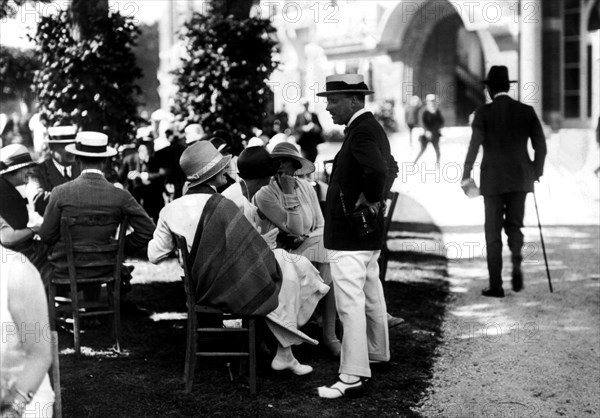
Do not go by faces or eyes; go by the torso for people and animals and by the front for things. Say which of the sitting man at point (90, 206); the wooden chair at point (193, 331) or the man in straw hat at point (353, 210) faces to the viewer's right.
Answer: the wooden chair

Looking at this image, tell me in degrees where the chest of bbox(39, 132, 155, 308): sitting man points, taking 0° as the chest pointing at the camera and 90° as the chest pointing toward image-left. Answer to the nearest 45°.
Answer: approximately 180°

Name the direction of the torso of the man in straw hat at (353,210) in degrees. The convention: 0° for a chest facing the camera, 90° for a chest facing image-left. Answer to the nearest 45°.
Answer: approximately 90°

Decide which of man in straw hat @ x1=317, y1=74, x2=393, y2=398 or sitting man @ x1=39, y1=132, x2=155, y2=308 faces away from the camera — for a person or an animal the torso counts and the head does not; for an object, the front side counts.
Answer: the sitting man

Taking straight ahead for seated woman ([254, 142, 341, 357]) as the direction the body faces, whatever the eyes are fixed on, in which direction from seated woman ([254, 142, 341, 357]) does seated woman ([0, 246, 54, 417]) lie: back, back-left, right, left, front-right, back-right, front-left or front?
front-right

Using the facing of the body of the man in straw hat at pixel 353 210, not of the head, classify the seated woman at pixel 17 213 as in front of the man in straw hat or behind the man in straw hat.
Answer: in front

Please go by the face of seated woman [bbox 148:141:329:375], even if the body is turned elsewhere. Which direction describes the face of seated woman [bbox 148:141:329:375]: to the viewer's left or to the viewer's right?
to the viewer's right

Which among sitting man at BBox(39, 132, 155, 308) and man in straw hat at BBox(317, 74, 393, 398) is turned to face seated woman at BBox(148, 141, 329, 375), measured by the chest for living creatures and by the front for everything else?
the man in straw hat

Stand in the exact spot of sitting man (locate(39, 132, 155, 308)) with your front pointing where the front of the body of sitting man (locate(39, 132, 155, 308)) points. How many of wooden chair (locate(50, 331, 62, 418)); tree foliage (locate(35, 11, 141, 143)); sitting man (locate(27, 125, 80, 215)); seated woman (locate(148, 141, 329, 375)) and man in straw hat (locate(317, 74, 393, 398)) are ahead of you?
2

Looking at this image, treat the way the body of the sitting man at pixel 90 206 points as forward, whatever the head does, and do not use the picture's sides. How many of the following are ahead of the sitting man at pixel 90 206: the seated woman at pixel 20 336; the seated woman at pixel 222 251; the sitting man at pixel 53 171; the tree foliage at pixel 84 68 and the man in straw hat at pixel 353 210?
2

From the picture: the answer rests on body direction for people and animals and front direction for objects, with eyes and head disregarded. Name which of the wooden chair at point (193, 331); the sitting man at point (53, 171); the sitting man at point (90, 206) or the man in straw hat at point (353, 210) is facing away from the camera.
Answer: the sitting man at point (90, 206)

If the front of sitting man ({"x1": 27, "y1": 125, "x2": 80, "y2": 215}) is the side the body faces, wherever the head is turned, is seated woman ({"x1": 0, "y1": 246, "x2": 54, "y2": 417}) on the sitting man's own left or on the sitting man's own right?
on the sitting man's own right

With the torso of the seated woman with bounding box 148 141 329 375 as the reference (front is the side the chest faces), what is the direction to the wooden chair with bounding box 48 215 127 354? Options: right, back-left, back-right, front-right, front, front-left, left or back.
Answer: left

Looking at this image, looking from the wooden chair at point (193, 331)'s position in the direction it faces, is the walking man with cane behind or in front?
in front
